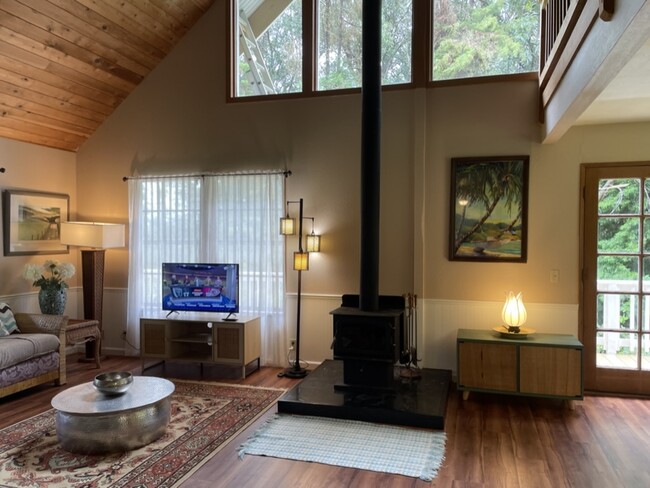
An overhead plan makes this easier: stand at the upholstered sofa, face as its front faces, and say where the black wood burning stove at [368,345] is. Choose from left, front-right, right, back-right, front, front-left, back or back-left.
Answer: front

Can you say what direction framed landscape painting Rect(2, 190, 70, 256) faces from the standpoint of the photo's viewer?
facing the viewer and to the right of the viewer

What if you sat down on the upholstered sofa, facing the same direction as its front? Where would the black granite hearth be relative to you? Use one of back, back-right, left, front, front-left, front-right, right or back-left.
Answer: front

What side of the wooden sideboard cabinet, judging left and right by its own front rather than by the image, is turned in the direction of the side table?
right

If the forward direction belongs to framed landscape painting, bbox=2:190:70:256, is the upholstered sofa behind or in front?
in front

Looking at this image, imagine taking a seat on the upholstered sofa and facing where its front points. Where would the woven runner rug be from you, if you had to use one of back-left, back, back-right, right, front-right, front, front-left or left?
front

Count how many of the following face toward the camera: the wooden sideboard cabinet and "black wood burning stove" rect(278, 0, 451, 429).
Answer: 2

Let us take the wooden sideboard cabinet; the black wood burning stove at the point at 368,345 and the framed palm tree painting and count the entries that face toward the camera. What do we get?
3

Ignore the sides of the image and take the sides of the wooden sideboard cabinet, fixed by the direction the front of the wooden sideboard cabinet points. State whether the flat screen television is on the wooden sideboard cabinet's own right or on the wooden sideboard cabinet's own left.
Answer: on the wooden sideboard cabinet's own right

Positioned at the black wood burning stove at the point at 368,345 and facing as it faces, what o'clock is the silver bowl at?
The silver bowl is roughly at 2 o'clock from the black wood burning stove.

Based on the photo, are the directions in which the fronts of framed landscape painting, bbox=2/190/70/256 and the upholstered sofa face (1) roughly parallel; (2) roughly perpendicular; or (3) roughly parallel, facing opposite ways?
roughly parallel

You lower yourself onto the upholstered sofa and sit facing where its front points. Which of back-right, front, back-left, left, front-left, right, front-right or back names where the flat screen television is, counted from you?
front-left

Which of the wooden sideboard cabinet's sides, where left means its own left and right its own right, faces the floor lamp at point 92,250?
right

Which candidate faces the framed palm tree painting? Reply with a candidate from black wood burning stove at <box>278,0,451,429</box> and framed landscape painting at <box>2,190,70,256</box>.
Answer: the framed landscape painting

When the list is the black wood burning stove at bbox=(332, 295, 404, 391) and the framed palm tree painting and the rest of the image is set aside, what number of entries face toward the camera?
2

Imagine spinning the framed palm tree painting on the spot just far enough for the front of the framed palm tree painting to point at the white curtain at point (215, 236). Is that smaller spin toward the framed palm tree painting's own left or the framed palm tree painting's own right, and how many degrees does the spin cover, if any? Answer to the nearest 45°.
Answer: approximately 90° to the framed palm tree painting's own right

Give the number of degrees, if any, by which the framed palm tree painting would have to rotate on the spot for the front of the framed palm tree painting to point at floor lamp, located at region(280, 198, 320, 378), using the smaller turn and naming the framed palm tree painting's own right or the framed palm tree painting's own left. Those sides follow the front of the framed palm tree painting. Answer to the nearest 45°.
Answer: approximately 90° to the framed palm tree painting's own right

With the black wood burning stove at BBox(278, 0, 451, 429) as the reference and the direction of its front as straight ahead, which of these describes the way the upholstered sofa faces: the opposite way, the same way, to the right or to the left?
to the left

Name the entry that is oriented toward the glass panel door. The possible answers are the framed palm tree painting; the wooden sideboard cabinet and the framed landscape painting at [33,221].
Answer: the framed landscape painting

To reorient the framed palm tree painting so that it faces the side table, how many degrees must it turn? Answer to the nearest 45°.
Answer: approximately 90° to its right

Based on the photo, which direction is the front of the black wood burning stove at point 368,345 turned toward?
toward the camera

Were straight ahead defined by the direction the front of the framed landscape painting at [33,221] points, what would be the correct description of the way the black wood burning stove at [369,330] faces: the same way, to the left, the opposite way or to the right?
to the right
